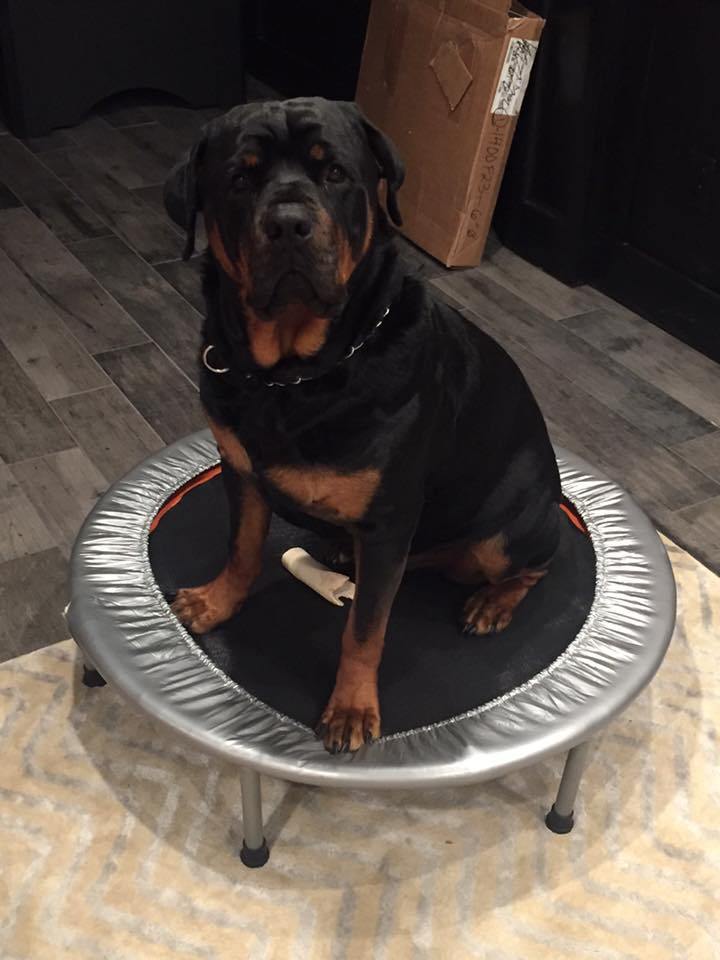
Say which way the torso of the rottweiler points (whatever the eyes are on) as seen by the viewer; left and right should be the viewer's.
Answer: facing the viewer and to the left of the viewer

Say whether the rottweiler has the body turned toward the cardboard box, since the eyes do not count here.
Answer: no
